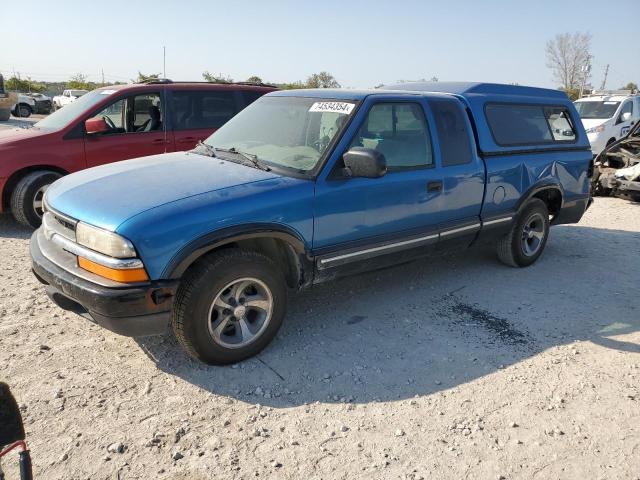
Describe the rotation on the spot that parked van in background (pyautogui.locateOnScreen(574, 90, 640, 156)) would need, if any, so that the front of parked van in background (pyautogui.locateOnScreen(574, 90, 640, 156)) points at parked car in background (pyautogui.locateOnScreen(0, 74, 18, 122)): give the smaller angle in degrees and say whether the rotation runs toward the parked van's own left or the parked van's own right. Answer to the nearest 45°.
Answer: approximately 45° to the parked van's own right

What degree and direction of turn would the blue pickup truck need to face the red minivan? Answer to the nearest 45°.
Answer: approximately 90° to its right

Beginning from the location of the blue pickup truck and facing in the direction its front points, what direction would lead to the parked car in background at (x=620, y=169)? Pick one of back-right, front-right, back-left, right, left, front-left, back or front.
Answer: back

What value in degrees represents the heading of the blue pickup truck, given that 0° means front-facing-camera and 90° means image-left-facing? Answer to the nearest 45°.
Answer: approximately 45°

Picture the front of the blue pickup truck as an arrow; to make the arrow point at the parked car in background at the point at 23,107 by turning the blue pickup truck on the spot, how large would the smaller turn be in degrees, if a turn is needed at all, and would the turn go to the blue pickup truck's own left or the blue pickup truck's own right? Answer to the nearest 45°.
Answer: approximately 90° to the blue pickup truck's own right

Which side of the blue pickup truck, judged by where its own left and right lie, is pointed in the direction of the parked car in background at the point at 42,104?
right

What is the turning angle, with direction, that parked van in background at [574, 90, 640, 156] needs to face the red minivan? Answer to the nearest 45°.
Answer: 0° — it already faces it

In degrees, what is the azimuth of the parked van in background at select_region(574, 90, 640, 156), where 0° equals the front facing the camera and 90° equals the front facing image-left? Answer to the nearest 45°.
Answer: approximately 45°

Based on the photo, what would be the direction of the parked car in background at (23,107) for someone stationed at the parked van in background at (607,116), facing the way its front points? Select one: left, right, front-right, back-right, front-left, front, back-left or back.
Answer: front-right

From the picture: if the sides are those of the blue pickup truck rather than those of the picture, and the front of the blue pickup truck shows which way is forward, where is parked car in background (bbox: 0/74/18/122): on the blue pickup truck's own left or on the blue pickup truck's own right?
on the blue pickup truck's own right
